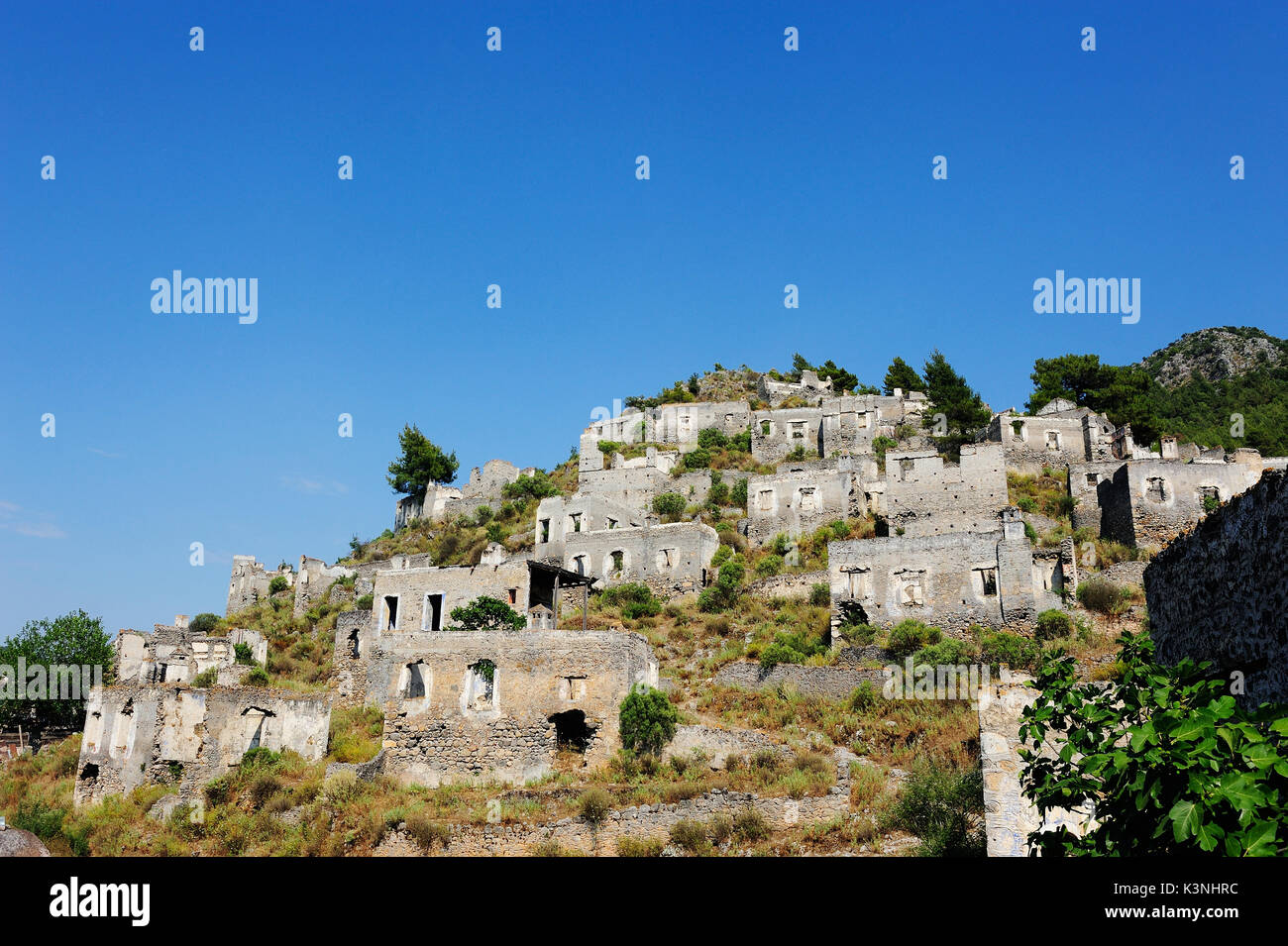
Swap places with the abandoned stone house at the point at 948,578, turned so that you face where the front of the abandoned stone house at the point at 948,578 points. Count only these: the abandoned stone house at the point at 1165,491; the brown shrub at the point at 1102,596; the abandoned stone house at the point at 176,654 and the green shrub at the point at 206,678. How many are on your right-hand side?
2

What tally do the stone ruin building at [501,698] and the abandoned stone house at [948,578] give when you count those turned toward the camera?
2

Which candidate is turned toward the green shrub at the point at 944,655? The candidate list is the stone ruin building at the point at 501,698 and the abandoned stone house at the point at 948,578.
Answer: the abandoned stone house

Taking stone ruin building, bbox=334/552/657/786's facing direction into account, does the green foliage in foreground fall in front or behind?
in front

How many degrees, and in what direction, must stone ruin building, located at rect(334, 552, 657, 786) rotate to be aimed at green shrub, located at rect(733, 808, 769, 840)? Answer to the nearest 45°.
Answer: approximately 45° to its left

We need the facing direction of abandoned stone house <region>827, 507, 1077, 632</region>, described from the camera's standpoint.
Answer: facing the viewer

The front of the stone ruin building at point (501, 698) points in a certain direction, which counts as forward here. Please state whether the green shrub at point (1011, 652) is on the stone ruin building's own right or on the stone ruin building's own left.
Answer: on the stone ruin building's own left

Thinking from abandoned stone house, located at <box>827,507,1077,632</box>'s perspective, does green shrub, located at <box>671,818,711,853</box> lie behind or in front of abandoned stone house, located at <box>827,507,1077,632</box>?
in front

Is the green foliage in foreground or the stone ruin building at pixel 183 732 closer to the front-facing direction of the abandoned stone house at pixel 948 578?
the green foliage in foreground

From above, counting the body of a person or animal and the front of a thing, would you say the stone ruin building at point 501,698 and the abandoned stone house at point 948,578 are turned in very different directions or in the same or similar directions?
same or similar directions

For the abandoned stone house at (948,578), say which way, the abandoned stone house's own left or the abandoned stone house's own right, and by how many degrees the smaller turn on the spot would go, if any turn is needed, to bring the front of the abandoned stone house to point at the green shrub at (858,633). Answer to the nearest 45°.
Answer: approximately 45° to the abandoned stone house's own right

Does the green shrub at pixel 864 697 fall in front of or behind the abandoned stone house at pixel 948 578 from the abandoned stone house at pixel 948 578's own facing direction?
in front

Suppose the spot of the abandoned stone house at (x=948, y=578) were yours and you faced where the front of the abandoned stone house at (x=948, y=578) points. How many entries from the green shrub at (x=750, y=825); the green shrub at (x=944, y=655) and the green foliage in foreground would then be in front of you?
3

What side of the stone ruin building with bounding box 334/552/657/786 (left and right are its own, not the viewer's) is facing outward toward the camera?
front
